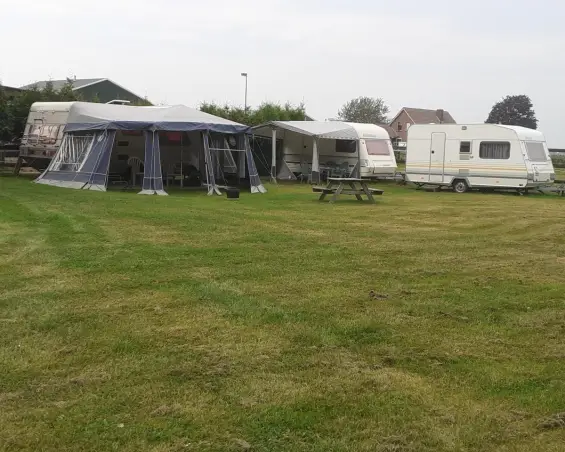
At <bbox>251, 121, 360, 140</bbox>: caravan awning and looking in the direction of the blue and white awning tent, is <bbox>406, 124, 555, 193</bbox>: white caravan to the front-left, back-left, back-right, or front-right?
back-left

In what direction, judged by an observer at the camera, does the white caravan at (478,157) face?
facing the viewer and to the right of the viewer

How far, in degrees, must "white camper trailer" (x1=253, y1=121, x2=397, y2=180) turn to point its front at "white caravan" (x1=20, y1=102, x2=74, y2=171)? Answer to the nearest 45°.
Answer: approximately 135° to its right

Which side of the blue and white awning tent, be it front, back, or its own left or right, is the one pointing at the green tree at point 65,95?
back

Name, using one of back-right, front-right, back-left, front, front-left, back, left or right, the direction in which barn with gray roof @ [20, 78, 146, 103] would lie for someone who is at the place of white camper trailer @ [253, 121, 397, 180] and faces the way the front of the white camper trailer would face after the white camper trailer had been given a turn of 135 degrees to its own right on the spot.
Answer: front-right

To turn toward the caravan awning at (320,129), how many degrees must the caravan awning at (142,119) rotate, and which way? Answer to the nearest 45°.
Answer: approximately 135° to its left

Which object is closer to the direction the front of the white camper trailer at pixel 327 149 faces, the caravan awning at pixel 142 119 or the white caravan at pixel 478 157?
the white caravan
